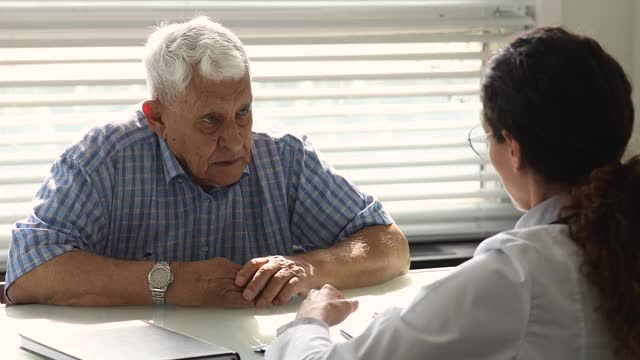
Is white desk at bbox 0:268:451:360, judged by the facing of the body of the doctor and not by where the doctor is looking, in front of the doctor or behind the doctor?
in front

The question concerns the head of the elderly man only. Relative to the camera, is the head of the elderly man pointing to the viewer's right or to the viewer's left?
to the viewer's right

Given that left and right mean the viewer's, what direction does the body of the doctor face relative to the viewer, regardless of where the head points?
facing away from the viewer and to the left of the viewer

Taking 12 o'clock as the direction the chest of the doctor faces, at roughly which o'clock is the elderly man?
The elderly man is roughly at 12 o'clock from the doctor.

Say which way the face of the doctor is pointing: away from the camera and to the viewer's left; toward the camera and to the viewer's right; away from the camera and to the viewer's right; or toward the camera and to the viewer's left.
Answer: away from the camera and to the viewer's left
